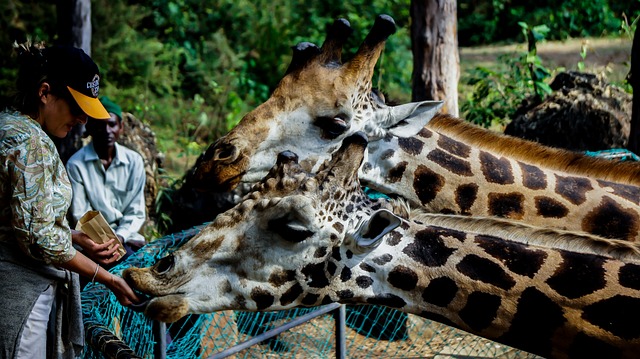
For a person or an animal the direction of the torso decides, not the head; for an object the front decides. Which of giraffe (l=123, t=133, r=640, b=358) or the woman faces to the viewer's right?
the woman

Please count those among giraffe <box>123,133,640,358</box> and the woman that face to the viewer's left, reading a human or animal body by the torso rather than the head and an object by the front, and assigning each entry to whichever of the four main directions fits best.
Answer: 1

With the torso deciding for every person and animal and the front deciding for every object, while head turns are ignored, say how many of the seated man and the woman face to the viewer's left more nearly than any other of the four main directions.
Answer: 0

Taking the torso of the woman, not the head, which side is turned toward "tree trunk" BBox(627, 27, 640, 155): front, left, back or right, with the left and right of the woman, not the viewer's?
left

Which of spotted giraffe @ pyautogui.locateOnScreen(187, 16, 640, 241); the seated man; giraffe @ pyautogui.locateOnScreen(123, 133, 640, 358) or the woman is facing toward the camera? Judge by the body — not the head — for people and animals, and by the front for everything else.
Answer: the seated man

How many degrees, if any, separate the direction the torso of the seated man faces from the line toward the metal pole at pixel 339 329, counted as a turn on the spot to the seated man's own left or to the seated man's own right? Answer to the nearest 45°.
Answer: approximately 45° to the seated man's own left

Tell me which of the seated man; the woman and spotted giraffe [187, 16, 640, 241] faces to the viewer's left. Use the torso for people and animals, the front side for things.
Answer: the spotted giraffe

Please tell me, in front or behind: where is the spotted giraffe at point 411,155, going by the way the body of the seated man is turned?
in front

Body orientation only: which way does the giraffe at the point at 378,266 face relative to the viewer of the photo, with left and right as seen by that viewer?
facing to the left of the viewer

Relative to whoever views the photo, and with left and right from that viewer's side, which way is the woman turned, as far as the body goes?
facing to the right of the viewer

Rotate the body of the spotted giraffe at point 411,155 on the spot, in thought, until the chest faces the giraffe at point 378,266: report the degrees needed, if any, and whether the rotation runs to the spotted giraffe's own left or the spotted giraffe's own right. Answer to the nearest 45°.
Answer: approximately 90° to the spotted giraffe's own left

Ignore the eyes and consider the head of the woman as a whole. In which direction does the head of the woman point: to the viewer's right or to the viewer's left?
to the viewer's right

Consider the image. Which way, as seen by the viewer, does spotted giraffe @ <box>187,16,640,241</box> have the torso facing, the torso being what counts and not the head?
to the viewer's left

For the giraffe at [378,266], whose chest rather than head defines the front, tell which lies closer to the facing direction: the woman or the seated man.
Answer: the woman
